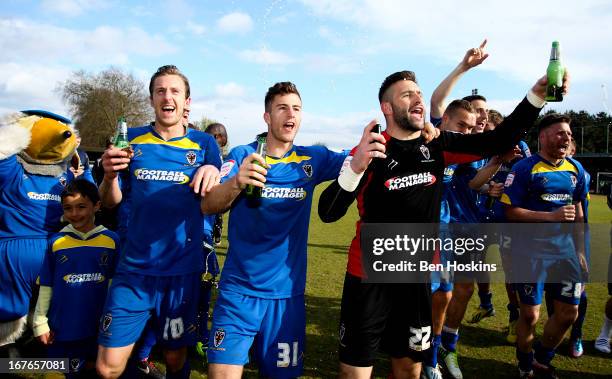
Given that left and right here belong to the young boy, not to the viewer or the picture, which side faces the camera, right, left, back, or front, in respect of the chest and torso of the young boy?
front
